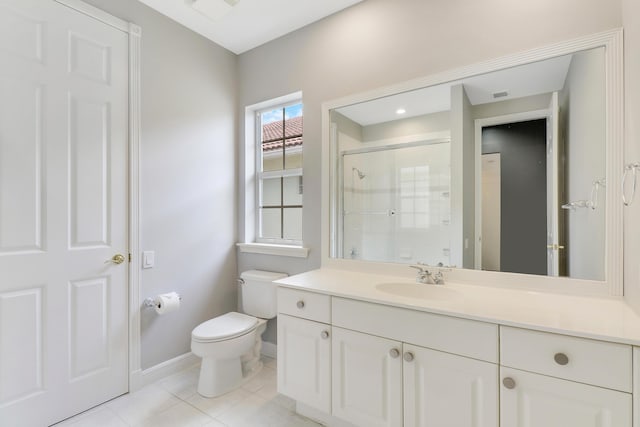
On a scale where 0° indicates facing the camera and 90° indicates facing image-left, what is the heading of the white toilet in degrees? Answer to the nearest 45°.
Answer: approximately 45°

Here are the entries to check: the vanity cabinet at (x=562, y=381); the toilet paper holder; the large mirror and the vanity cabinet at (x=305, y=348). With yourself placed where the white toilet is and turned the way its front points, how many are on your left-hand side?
3

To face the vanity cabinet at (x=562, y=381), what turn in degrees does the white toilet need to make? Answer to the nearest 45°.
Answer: approximately 90° to its left

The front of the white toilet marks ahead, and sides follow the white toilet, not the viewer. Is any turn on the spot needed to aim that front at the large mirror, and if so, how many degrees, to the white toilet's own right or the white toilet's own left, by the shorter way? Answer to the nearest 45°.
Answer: approximately 90° to the white toilet's own left

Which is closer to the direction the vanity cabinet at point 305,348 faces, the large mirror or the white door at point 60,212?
the white door

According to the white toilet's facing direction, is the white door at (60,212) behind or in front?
in front

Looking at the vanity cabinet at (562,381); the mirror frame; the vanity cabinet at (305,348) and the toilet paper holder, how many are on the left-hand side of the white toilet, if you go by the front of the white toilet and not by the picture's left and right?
3

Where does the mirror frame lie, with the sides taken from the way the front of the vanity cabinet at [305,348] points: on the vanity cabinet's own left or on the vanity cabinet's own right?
on the vanity cabinet's own left

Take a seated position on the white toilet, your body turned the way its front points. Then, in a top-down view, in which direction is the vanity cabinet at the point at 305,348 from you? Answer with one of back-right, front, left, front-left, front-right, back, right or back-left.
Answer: left

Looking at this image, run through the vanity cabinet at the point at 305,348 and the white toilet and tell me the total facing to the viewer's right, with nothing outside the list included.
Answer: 0

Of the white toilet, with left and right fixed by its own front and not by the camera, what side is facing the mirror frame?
left

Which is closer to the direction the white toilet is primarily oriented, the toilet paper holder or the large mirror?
the toilet paper holder

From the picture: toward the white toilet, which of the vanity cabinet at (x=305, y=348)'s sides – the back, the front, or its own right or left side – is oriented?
right
